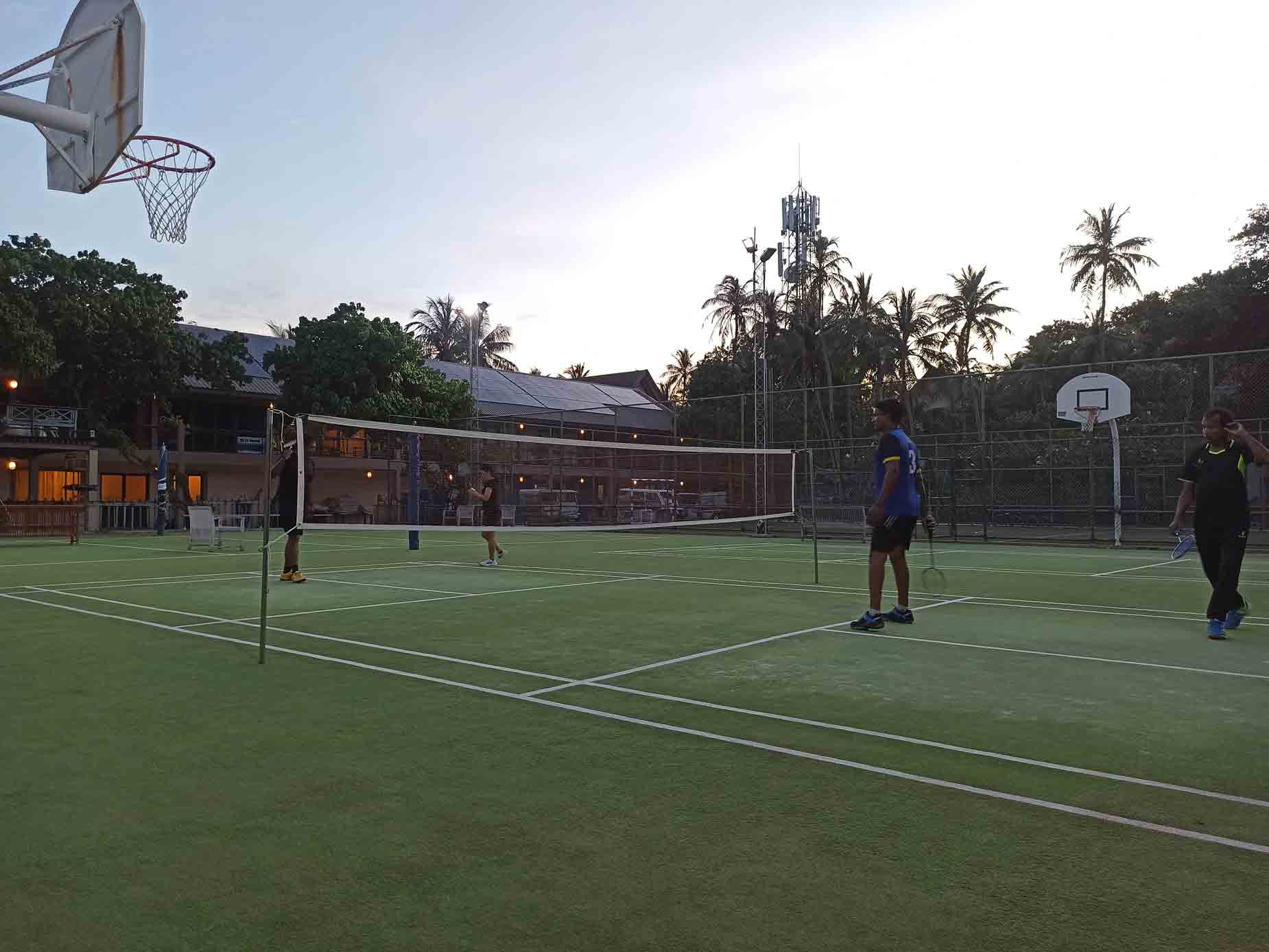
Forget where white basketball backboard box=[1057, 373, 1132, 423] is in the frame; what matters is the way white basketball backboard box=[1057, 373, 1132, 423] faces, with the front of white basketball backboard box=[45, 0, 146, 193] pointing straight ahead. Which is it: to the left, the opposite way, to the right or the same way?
the opposite way

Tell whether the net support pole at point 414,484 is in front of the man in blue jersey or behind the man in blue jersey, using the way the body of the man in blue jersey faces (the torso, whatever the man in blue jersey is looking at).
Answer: in front

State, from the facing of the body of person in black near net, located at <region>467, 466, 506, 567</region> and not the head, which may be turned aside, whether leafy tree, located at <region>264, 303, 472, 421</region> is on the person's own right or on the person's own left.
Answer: on the person's own right

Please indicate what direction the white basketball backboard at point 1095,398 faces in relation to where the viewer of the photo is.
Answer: facing the viewer

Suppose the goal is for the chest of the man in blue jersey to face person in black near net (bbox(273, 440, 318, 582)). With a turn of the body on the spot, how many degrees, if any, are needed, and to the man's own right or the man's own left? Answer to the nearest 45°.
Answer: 0° — they already face them
